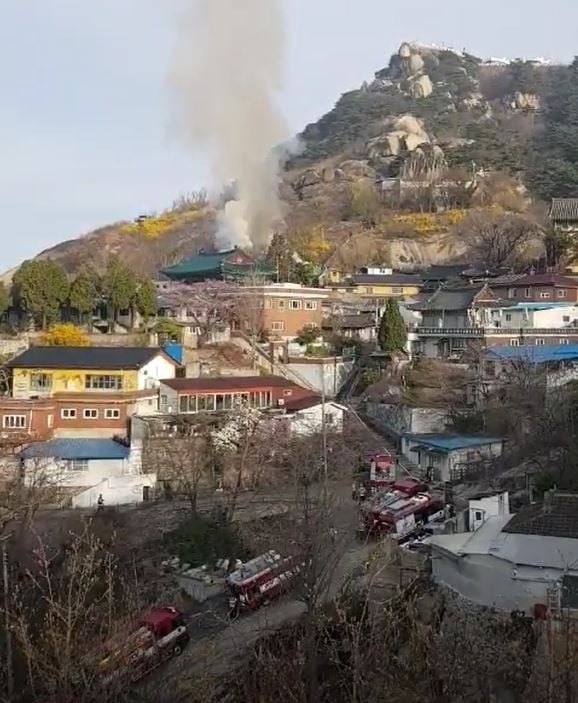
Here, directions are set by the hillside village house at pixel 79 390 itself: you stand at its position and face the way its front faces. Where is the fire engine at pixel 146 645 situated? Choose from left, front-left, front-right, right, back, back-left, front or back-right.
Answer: front

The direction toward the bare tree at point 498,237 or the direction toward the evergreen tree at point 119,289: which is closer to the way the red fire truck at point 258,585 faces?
the bare tree

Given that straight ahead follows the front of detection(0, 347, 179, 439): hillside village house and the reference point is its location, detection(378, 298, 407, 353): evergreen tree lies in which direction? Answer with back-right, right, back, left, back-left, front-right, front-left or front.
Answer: left

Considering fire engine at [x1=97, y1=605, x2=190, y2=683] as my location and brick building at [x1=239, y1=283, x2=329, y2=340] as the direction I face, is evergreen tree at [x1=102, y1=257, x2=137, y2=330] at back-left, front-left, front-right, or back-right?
front-left

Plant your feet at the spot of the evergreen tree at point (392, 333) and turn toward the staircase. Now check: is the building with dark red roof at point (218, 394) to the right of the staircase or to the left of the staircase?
left

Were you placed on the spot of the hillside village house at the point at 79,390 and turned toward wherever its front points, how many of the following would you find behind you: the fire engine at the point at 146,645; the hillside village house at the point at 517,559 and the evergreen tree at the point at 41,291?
1

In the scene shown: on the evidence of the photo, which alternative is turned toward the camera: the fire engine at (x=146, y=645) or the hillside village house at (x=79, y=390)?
the hillside village house

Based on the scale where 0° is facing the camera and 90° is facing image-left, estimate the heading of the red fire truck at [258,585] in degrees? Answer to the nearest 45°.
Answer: approximately 225°

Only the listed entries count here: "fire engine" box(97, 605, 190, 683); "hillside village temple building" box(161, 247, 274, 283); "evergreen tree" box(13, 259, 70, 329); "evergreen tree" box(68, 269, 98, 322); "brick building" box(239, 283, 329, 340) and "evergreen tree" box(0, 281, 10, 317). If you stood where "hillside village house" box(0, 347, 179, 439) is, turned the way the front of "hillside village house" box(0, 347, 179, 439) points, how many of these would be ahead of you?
1

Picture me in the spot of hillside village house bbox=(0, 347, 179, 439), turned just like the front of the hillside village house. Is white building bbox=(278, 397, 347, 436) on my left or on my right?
on my left

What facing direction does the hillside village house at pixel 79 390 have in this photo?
toward the camera

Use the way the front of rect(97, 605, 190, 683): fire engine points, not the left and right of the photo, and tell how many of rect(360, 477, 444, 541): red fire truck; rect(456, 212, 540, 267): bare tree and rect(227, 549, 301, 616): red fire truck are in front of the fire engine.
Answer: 3

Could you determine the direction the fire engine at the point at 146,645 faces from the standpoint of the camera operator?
facing away from the viewer and to the right of the viewer

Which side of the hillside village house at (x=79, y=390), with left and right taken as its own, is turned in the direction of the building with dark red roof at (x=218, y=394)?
left

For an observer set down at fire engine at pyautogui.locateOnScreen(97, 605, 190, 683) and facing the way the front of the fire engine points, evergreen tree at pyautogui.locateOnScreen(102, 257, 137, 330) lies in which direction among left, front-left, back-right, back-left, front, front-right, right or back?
front-left

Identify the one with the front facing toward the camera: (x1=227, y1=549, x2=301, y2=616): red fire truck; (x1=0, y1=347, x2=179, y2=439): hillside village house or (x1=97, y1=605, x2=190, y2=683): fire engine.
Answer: the hillside village house

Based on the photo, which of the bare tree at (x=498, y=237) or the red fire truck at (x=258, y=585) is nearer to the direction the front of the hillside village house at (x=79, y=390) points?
the red fire truck

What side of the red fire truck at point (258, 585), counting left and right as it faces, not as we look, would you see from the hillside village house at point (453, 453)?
front
